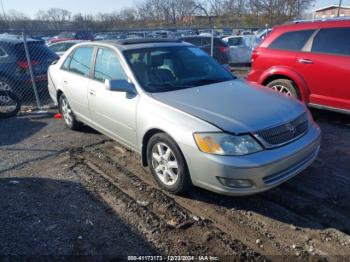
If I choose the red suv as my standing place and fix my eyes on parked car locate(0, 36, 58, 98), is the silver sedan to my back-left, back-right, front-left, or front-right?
front-left

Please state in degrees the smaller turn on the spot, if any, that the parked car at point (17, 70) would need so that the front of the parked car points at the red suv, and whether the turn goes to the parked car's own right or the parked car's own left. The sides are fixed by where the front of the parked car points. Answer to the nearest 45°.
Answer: approximately 180°

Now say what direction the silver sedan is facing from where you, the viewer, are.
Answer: facing the viewer and to the right of the viewer

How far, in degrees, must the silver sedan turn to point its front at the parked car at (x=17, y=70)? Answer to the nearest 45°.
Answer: approximately 180°

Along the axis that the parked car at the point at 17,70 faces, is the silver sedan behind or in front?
behind

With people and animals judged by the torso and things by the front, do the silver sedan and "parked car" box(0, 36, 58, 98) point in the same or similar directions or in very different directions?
very different directions

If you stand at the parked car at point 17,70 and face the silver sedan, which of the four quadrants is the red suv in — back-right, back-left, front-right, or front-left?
front-left

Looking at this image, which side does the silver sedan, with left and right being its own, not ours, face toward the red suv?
left

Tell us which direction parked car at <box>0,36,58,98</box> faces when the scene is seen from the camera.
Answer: facing away from the viewer and to the left of the viewer
